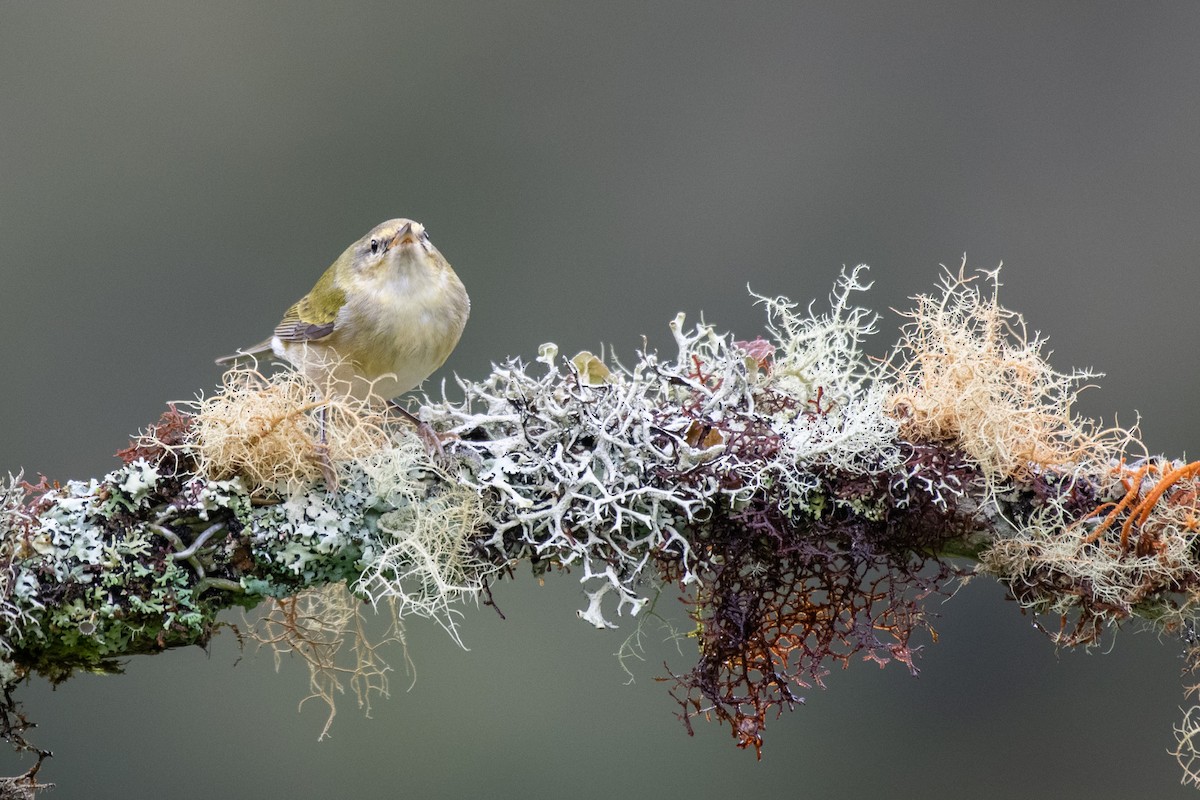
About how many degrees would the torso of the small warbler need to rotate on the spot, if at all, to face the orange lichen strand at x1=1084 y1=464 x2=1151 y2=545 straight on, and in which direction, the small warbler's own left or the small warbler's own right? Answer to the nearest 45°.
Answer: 0° — it already faces it

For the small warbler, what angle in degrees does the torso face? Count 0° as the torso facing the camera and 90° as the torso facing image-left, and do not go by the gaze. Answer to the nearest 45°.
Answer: approximately 315°
